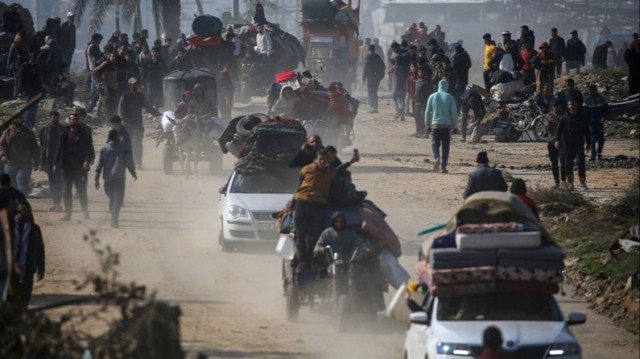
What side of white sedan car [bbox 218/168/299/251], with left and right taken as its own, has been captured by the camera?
front

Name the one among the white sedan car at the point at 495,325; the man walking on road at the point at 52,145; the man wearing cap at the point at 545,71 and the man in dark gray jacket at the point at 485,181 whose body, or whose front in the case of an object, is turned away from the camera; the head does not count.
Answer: the man in dark gray jacket

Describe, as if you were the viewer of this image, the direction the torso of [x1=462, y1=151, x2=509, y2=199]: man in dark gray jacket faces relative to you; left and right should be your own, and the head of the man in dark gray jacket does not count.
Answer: facing away from the viewer

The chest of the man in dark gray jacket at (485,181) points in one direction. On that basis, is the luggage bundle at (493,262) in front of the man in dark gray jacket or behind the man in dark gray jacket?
behind

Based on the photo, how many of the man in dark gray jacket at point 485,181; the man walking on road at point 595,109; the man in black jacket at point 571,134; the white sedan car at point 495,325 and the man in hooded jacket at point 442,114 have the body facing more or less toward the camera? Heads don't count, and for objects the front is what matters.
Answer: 3

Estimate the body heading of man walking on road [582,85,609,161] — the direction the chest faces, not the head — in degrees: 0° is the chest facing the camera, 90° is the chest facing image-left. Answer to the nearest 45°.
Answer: approximately 0°

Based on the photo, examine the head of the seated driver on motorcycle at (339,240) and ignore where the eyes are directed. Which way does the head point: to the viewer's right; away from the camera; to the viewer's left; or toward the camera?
toward the camera

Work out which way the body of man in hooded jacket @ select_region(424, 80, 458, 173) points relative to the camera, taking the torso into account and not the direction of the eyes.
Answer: away from the camera

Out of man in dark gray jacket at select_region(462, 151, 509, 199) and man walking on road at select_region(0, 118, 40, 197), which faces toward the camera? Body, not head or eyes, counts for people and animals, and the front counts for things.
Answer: the man walking on road

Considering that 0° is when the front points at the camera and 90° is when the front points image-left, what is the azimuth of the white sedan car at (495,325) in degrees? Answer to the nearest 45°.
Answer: approximately 0°

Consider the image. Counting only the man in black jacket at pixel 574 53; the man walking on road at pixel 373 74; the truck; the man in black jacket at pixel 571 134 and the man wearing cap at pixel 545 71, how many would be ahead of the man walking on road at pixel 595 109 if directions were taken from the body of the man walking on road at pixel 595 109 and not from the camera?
1

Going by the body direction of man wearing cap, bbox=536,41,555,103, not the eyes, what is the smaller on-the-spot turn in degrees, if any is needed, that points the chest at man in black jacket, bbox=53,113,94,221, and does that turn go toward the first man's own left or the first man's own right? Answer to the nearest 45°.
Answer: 0° — they already face them

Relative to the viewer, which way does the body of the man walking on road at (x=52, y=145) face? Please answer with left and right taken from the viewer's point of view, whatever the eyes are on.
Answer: facing the viewer and to the right of the viewer

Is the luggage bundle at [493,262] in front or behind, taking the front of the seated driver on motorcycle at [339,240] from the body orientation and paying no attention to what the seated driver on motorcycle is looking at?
in front
